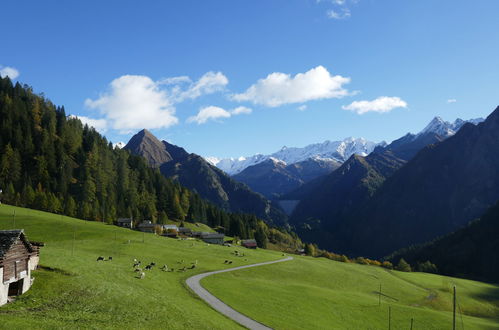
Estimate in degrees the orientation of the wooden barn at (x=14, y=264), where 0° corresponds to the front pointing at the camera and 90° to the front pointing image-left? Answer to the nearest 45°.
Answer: approximately 315°
